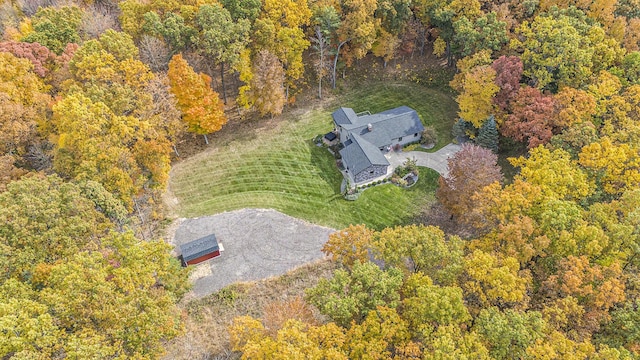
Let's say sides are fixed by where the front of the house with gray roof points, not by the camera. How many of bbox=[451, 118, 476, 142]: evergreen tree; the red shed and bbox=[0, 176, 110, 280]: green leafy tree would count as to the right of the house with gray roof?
2

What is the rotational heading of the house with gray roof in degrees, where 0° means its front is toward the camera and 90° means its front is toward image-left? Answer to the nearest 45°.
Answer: approximately 315°

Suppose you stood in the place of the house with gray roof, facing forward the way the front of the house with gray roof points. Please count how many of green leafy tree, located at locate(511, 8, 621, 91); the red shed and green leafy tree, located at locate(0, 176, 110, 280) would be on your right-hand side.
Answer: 2

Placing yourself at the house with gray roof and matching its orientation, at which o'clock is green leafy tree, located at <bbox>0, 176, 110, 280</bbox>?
The green leafy tree is roughly at 3 o'clock from the house with gray roof.

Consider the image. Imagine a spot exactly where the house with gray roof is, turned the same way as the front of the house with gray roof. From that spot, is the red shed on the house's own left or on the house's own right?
on the house's own right

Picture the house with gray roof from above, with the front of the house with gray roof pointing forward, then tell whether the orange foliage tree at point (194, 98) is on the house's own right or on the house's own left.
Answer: on the house's own right

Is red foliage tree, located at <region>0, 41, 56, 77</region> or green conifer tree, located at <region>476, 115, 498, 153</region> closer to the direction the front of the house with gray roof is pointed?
the green conifer tree

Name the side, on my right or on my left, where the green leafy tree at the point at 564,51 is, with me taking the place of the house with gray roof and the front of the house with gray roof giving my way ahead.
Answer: on my left

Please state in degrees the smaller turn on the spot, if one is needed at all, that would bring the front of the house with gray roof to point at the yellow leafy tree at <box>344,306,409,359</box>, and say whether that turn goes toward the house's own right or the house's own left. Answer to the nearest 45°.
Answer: approximately 45° to the house's own right

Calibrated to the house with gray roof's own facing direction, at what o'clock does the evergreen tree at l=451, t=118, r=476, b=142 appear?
The evergreen tree is roughly at 10 o'clock from the house with gray roof.
